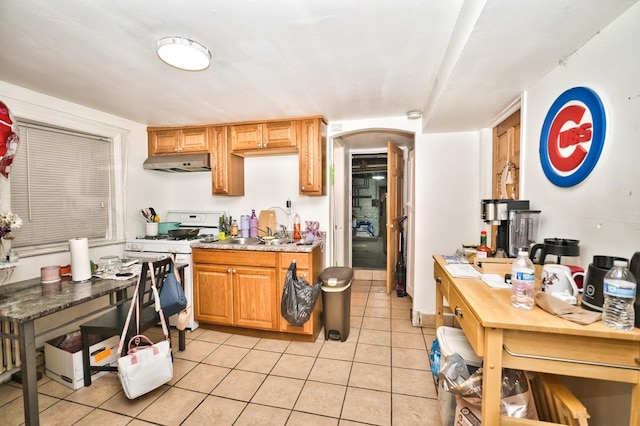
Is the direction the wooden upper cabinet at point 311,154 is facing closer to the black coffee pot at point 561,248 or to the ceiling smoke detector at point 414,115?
the black coffee pot

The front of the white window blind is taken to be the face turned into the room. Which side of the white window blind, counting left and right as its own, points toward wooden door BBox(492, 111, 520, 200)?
front

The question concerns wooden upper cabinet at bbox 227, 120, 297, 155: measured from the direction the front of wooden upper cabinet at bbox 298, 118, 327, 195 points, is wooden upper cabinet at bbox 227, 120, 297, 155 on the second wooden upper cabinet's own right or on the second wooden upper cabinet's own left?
on the second wooden upper cabinet's own right

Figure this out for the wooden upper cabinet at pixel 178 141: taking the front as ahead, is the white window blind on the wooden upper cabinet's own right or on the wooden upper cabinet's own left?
on the wooden upper cabinet's own right

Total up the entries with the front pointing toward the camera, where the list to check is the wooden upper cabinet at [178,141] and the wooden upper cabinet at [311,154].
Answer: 2

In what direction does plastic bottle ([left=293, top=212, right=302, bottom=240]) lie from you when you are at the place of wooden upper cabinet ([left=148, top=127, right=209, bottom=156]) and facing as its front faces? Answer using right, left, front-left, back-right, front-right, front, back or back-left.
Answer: front-left

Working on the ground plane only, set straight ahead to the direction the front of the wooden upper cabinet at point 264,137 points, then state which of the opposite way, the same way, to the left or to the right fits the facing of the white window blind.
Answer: to the left

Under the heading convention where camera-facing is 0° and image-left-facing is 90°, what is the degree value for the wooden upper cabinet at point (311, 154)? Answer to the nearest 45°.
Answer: approximately 0°

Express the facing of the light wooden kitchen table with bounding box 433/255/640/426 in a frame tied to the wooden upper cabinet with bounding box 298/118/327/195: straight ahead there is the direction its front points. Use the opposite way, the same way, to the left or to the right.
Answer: to the right

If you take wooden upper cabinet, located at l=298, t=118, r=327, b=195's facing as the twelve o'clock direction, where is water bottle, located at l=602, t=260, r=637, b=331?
The water bottle is roughly at 11 o'clock from the wooden upper cabinet.

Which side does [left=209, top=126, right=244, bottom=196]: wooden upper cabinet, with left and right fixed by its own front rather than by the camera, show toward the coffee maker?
left

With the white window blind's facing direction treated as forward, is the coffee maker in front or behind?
in front

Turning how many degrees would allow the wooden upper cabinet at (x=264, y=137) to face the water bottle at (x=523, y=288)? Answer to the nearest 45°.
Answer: approximately 45° to its left

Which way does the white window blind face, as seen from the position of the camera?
facing the viewer and to the right of the viewer
